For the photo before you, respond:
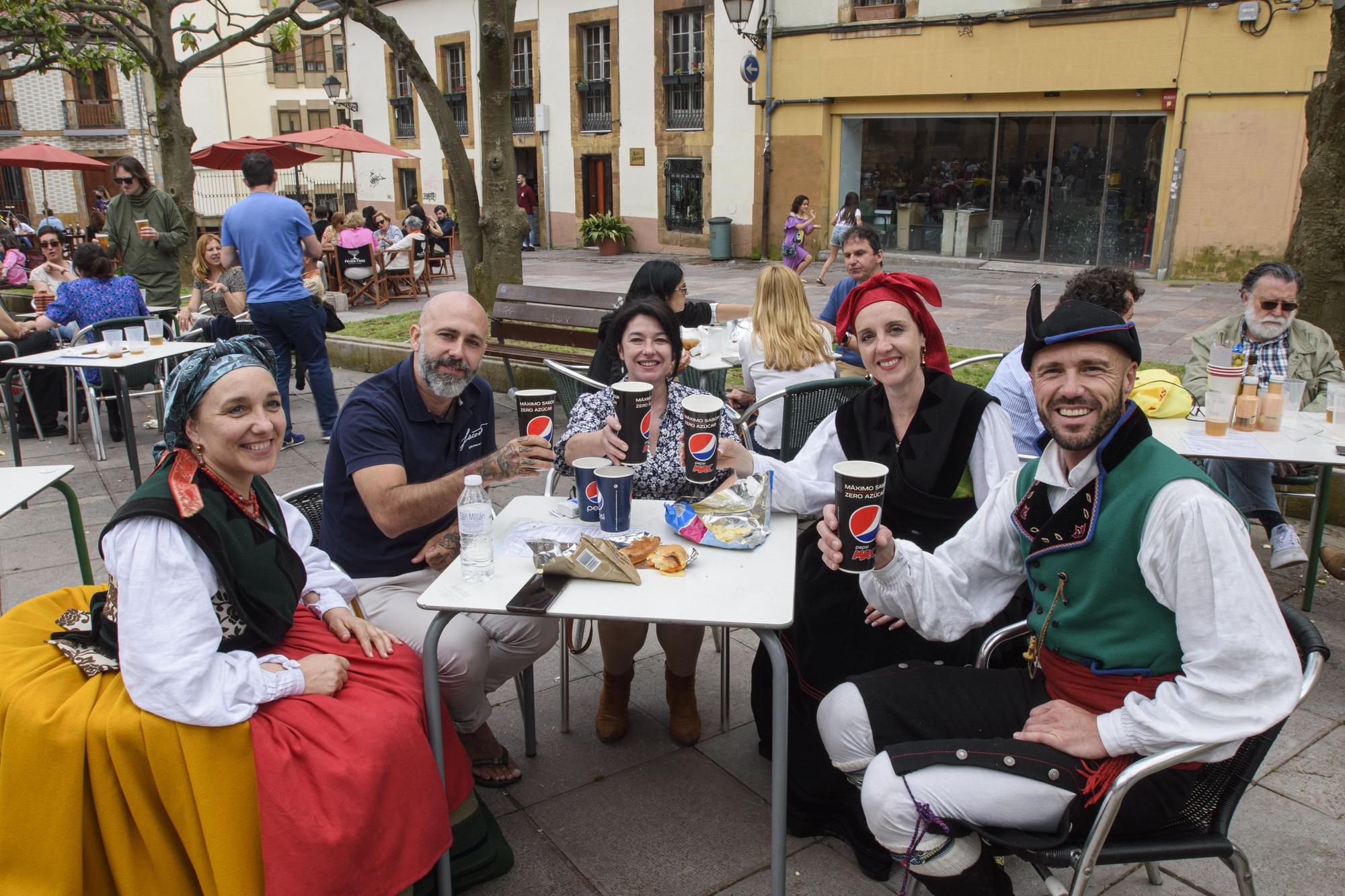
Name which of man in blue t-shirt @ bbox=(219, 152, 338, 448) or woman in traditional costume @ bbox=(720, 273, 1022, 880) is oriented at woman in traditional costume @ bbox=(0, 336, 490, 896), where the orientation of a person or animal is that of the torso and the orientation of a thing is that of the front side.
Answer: woman in traditional costume @ bbox=(720, 273, 1022, 880)

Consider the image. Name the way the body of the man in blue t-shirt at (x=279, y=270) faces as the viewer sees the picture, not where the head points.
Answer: away from the camera

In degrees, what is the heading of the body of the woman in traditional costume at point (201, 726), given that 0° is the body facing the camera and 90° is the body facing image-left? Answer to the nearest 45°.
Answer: approximately 315°

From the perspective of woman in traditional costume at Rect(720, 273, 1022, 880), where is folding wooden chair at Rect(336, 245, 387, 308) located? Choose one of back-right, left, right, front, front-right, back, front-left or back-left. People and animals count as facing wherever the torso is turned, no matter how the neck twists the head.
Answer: right

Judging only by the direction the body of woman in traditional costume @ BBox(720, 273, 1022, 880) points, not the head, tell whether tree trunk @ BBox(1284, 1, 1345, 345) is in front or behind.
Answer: behind

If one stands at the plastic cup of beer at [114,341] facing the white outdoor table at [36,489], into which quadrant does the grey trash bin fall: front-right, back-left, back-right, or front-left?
back-left

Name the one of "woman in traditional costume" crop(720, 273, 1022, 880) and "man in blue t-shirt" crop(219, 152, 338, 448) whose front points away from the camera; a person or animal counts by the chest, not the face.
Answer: the man in blue t-shirt

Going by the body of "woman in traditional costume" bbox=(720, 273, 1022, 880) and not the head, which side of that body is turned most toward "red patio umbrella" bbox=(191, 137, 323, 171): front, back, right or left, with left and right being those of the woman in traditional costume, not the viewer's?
right

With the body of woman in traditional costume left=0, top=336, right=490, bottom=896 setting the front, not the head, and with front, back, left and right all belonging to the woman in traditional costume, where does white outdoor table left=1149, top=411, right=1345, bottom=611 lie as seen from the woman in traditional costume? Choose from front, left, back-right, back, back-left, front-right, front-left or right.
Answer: front-left

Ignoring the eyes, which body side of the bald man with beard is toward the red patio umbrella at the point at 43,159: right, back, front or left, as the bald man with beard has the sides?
back

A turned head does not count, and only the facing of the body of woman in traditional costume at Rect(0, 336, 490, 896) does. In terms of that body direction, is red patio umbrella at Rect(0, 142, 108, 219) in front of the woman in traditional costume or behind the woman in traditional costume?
behind

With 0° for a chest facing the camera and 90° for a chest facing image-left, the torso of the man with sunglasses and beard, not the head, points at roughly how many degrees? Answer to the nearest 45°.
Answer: approximately 0°

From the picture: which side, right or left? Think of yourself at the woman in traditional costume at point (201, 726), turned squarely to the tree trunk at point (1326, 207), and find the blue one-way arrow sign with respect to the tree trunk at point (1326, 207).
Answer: left

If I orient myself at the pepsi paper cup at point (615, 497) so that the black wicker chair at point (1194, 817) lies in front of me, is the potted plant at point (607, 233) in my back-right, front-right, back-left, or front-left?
back-left
